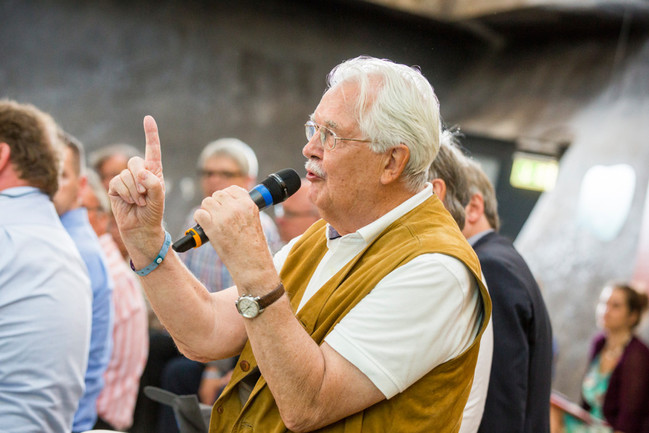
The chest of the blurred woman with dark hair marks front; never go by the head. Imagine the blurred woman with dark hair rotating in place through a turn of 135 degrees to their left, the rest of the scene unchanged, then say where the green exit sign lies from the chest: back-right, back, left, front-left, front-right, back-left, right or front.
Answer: back-left

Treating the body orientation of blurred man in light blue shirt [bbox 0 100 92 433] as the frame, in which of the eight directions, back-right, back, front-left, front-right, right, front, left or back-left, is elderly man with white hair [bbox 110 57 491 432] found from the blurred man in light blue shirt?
back

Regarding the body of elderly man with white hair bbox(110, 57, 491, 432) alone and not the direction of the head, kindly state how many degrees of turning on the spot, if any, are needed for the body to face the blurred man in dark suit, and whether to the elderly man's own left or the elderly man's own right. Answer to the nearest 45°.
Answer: approximately 180°

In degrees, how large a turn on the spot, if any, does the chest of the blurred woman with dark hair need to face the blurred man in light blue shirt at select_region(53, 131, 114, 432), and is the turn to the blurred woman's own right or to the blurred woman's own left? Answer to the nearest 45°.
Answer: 0° — they already face them

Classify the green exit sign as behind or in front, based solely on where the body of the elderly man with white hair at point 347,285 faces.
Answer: behind

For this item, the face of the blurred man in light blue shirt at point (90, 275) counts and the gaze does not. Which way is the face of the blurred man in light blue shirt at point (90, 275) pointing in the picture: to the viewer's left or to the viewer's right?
to the viewer's left

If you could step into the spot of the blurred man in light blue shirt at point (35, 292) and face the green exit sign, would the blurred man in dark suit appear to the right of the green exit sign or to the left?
right

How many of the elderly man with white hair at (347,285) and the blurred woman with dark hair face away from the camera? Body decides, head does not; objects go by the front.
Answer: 0

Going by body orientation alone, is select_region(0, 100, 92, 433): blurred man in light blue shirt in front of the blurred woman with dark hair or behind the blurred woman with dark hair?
in front

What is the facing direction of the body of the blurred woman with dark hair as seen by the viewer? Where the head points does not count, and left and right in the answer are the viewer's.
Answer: facing the viewer and to the left of the viewer
